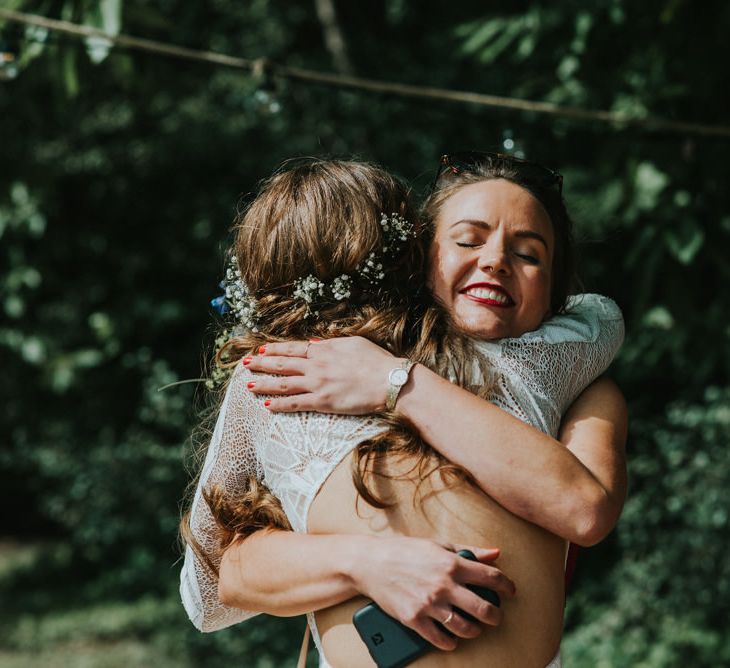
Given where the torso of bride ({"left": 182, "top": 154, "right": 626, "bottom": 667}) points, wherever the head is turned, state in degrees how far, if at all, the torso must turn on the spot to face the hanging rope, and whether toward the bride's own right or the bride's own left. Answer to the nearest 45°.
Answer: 0° — they already face it

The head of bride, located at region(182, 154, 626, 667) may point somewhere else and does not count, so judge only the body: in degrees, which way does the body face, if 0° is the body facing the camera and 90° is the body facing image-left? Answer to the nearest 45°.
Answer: approximately 180°
